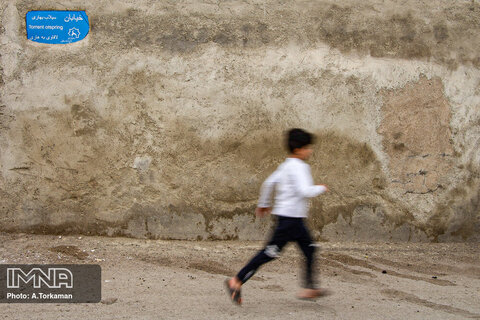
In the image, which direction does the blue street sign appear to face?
toward the camera

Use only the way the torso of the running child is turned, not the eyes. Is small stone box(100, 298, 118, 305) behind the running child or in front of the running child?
behind

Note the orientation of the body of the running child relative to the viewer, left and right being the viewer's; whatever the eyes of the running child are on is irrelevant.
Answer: facing to the right of the viewer

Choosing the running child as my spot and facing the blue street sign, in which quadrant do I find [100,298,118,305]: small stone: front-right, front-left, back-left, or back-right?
front-left

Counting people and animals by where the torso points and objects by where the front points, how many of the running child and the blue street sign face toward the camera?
1

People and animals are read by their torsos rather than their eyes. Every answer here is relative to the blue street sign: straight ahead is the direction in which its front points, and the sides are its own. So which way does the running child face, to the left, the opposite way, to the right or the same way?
to the left

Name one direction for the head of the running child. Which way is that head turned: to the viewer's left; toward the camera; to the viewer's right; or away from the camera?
to the viewer's right

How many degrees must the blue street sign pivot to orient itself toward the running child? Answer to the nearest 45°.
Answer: approximately 45° to its left

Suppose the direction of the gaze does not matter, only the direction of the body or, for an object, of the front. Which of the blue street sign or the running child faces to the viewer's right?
the running child

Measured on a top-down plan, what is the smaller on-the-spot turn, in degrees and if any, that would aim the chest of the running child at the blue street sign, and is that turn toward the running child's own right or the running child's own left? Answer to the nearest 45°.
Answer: approximately 135° to the running child's own left
